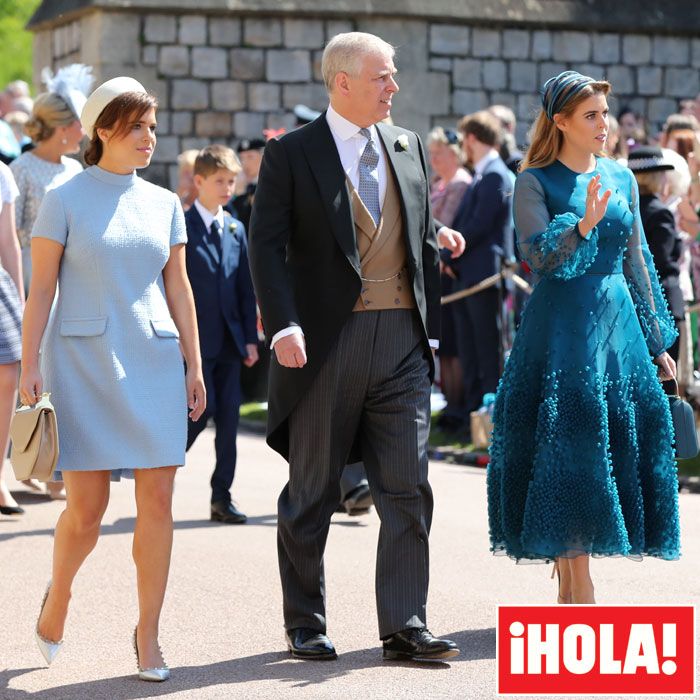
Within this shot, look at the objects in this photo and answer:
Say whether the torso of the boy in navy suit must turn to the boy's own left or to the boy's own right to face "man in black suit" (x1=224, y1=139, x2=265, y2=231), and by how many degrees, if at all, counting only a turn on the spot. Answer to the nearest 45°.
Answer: approximately 135° to the boy's own left

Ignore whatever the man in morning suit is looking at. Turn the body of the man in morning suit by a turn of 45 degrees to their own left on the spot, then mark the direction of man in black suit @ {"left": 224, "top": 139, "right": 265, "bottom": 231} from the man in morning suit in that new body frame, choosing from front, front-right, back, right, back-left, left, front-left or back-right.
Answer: left

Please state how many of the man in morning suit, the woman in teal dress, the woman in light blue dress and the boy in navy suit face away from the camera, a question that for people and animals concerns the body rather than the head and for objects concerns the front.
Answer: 0

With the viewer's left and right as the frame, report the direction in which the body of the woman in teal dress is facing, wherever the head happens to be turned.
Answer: facing the viewer and to the right of the viewer

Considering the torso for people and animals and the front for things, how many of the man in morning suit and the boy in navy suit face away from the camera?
0

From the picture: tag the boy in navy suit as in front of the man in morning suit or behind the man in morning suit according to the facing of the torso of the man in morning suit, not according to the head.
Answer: behind

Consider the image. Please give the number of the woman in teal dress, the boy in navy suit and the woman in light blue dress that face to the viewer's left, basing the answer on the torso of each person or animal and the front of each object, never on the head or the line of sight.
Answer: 0

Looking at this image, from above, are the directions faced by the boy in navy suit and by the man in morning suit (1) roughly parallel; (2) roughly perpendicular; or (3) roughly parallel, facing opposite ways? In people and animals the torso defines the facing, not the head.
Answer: roughly parallel

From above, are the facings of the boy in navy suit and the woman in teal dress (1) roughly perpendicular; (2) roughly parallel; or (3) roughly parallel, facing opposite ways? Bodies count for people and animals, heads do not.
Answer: roughly parallel

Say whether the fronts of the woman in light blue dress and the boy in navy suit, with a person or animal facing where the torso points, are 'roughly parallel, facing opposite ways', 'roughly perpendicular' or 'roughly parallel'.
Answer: roughly parallel

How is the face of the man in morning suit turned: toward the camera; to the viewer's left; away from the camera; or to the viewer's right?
to the viewer's right

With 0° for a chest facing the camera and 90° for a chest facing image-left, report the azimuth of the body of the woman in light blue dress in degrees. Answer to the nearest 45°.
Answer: approximately 315°

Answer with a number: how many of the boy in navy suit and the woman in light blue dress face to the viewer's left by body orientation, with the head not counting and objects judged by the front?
0

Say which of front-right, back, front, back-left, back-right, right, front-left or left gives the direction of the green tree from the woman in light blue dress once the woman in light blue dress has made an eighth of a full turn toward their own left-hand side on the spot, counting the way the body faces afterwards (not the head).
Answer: left

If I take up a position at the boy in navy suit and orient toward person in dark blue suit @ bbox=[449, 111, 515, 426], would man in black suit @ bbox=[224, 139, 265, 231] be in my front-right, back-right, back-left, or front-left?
front-left

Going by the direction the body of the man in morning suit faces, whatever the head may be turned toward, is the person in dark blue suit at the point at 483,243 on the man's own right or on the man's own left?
on the man's own left

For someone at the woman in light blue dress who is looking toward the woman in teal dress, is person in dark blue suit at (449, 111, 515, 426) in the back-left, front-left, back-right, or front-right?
front-left
